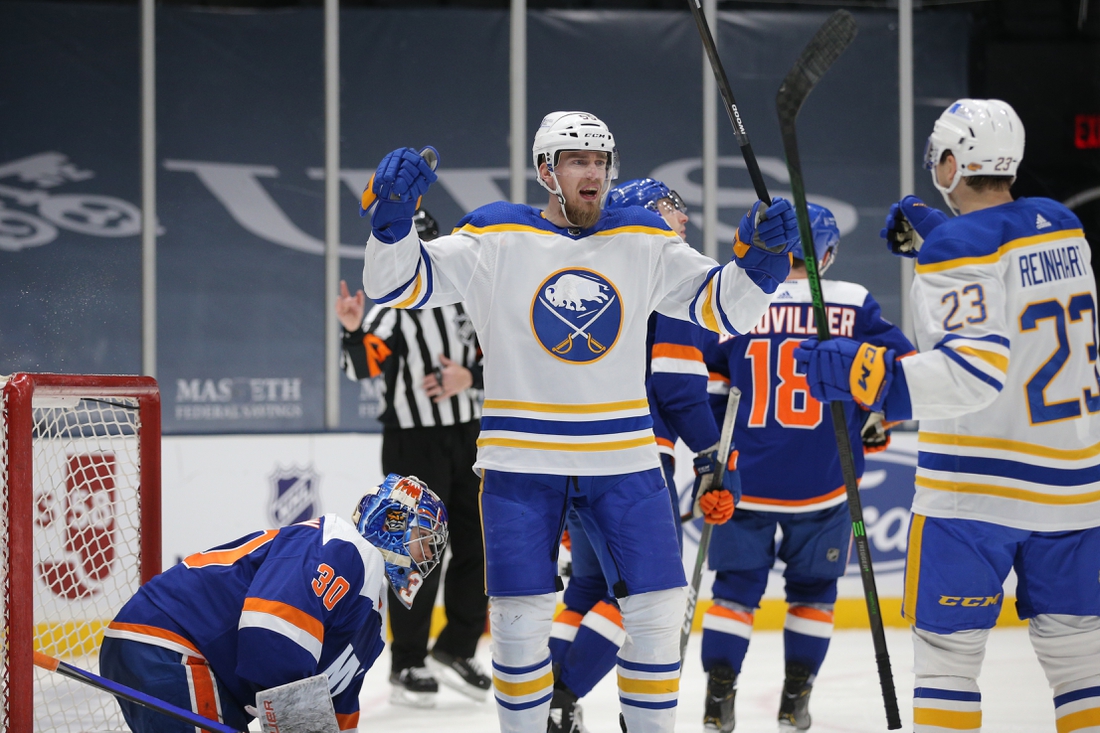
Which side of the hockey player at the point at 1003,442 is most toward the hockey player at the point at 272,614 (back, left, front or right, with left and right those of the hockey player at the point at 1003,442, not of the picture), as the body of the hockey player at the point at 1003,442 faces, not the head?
left

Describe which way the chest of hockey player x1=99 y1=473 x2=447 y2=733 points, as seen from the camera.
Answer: to the viewer's right

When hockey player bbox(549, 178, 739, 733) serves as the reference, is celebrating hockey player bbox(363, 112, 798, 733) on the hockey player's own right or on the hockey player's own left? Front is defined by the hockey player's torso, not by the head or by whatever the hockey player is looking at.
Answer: on the hockey player's own right

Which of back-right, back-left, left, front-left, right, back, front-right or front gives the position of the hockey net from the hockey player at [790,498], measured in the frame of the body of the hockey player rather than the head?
back-left

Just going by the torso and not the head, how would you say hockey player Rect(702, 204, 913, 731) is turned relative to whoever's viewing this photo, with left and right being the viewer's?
facing away from the viewer

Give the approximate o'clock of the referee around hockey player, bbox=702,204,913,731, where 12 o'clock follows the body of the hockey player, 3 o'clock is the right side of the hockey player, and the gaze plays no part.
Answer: The referee is roughly at 10 o'clock from the hockey player.

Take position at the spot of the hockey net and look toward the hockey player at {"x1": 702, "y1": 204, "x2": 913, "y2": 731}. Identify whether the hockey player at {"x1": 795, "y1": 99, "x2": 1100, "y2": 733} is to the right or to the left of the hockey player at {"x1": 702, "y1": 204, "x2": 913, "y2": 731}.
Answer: right

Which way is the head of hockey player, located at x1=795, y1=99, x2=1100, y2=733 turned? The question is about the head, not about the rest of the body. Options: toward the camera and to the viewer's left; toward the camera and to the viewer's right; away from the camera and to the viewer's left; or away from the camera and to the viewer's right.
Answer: away from the camera and to the viewer's left
